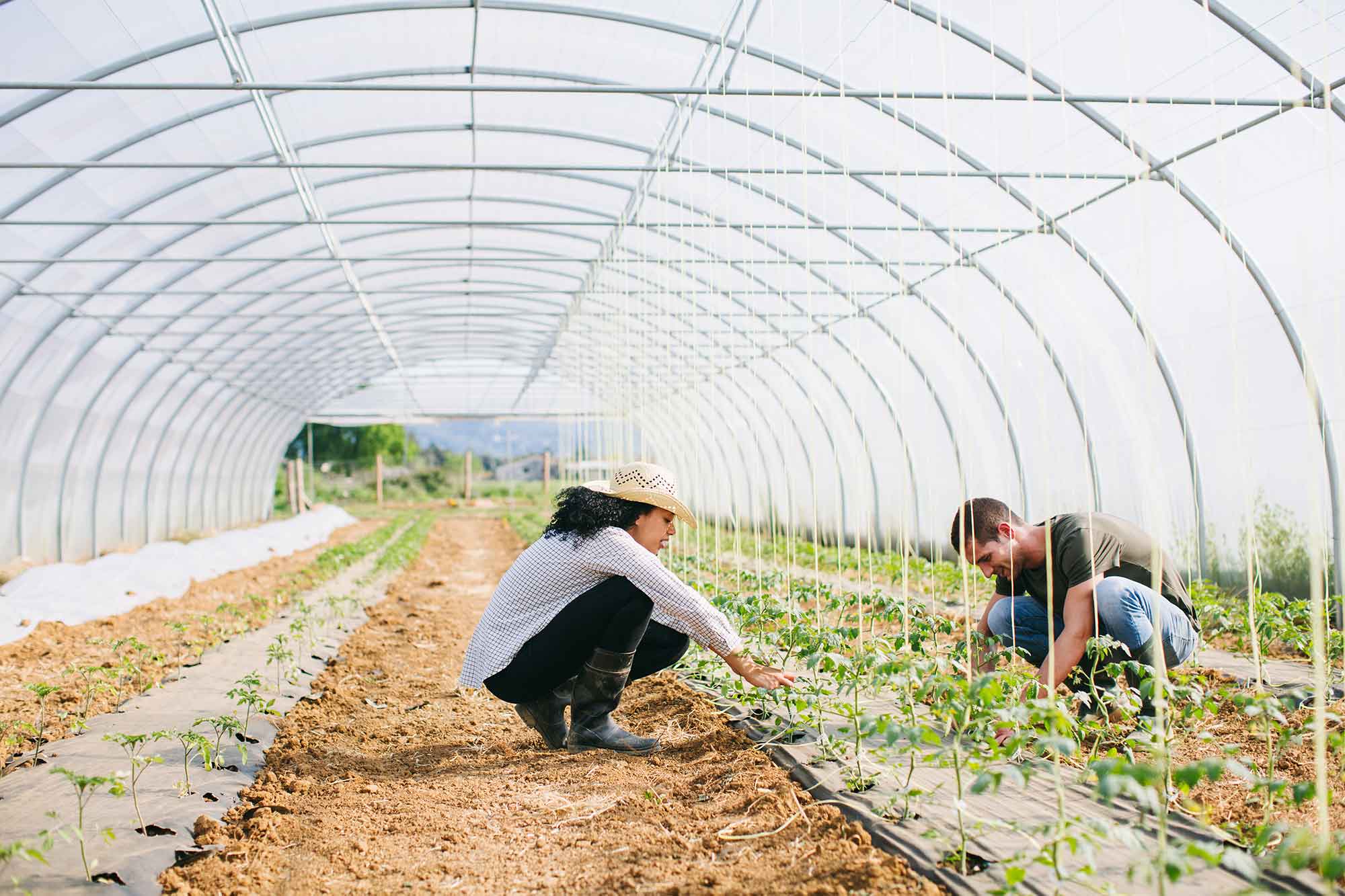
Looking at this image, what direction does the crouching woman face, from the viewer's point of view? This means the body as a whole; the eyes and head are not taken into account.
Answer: to the viewer's right

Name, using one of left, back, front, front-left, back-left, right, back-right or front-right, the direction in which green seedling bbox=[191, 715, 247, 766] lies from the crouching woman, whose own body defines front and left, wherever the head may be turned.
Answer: back

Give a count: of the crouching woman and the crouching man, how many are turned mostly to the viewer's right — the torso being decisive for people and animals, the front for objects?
1

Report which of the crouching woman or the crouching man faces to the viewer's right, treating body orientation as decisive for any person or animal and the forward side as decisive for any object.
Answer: the crouching woman

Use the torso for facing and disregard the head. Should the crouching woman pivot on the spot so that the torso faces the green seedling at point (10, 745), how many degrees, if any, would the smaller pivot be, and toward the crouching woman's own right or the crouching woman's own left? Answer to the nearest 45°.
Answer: approximately 180°

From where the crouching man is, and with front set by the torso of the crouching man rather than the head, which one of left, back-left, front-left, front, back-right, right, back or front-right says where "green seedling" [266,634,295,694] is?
front-right

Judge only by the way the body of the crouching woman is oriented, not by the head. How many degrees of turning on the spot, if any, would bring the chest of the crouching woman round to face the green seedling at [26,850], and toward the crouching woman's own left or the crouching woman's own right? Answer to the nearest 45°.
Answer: approximately 135° to the crouching woman's own right

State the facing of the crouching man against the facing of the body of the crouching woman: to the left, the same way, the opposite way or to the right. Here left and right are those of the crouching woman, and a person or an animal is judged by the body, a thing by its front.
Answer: the opposite way

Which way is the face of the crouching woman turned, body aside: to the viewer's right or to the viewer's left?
to the viewer's right

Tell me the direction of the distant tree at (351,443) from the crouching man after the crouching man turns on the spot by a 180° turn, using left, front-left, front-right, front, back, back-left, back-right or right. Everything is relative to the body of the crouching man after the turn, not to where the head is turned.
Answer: left

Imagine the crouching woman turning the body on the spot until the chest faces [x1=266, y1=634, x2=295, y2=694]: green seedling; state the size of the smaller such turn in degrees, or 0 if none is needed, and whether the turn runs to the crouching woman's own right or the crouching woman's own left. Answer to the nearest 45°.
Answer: approximately 135° to the crouching woman's own left

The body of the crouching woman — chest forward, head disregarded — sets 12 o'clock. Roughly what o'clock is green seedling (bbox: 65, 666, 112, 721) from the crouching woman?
The green seedling is roughly at 7 o'clock from the crouching woman.

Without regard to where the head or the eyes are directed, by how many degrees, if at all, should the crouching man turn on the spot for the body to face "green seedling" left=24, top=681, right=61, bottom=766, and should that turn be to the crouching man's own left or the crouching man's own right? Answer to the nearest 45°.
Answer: approximately 45° to the crouching man's own right

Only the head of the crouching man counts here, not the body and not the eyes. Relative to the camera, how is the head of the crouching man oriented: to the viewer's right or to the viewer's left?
to the viewer's left

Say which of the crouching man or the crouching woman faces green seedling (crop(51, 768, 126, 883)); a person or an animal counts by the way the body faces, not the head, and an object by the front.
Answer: the crouching man
